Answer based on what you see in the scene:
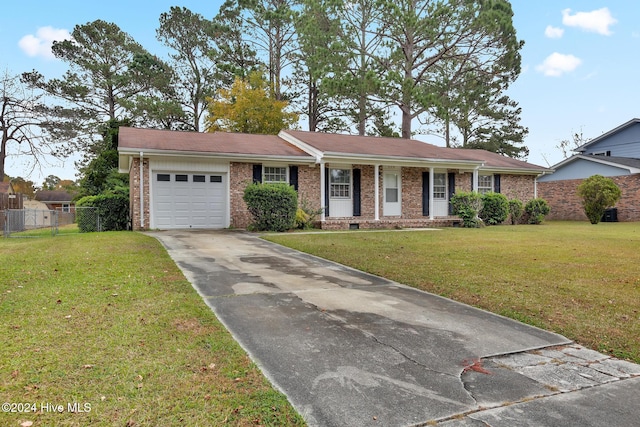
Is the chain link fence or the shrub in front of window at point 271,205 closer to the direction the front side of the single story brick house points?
the shrub in front of window

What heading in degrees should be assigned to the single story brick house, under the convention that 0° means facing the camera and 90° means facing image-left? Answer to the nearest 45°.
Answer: approximately 0°

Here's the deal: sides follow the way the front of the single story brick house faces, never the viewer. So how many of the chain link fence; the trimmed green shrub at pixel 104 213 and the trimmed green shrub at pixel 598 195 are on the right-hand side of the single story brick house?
2

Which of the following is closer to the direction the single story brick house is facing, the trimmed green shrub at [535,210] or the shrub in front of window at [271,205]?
the shrub in front of window

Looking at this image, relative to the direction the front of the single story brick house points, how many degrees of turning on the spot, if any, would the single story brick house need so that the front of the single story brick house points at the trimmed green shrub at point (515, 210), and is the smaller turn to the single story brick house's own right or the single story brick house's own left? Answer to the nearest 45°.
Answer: approximately 90° to the single story brick house's own left

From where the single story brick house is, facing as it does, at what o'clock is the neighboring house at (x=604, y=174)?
The neighboring house is roughly at 8 o'clock from the single story brick house.

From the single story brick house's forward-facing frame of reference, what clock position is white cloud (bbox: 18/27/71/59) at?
The white cloud is roughly at 4 o'clock from the single story brick house.

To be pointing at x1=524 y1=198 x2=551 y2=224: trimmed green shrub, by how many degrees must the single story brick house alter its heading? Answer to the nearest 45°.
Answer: approximately 90° to its left
